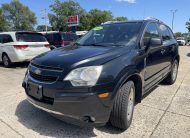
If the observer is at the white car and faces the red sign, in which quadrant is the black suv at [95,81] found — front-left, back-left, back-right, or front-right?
back-right

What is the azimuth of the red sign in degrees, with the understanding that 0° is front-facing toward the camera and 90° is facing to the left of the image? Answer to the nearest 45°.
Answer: approximately 0°

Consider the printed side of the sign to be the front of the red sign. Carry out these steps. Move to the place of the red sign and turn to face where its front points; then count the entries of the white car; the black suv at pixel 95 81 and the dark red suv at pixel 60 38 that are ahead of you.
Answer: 3

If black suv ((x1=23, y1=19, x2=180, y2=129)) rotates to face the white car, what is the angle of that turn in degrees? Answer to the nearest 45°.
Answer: approximately 90° to its right

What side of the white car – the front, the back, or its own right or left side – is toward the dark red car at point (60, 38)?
right

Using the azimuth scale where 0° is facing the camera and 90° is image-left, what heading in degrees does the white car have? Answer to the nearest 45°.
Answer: approximately 135°

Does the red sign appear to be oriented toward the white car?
yes

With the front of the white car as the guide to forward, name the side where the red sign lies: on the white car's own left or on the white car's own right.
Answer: on the white car's own right

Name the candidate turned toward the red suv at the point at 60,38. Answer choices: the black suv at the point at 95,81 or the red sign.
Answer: the red sign

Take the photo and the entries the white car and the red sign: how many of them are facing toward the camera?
1

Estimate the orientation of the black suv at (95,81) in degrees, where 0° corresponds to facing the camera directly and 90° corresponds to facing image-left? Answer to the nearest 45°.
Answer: approximately 45°

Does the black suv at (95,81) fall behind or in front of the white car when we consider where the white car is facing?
behind
